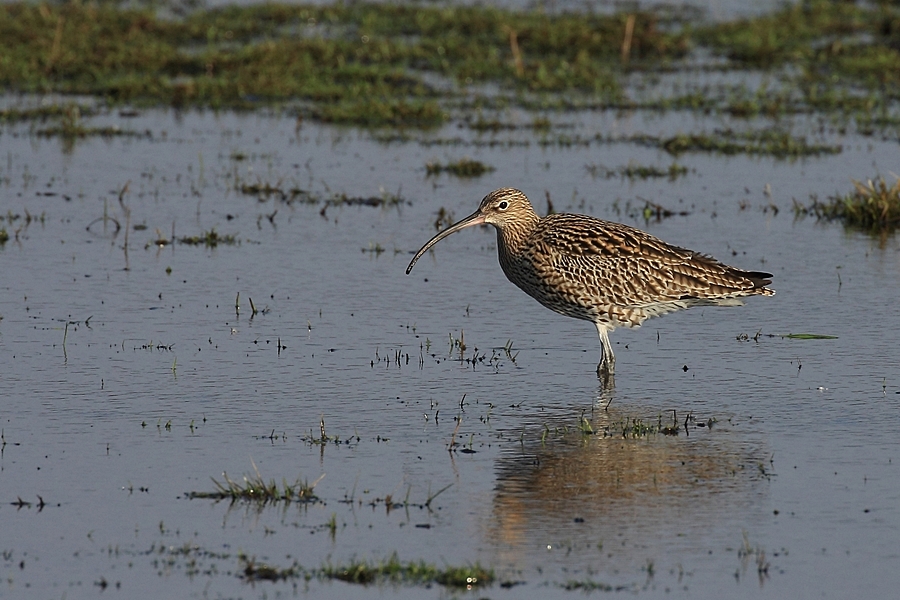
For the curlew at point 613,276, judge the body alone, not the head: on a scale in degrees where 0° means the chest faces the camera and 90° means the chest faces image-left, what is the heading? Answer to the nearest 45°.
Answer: approximately 90°
